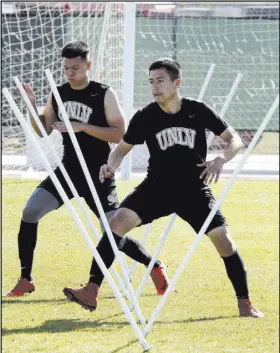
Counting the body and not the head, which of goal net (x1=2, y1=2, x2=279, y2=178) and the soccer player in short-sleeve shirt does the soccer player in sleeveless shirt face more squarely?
the soccer player in short-sleeve shirt

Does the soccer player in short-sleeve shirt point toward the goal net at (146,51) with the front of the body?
no

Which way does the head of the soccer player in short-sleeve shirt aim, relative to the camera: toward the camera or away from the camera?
toward the camera

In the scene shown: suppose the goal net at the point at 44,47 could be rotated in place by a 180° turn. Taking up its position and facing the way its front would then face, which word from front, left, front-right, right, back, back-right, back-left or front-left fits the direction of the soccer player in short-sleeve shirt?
back

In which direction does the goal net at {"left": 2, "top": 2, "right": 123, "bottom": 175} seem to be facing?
toward the camera

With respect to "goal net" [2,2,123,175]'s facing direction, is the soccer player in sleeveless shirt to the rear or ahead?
ahead

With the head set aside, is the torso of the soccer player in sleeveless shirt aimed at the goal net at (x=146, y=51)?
no

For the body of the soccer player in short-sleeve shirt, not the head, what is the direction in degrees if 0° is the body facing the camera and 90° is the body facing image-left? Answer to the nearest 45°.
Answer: approximately 0°

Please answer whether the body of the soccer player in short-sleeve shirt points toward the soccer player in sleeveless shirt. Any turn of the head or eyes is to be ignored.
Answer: no
